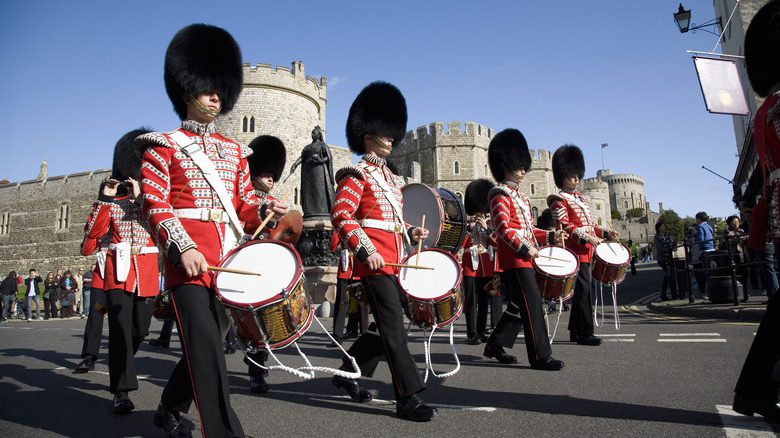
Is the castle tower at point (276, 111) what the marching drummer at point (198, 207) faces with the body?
no

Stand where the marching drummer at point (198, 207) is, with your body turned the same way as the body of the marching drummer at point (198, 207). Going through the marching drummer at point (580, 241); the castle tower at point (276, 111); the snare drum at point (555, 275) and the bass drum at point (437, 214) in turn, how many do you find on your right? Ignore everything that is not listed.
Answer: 0

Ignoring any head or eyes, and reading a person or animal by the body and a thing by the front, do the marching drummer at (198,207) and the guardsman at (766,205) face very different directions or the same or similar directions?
same or similar directions

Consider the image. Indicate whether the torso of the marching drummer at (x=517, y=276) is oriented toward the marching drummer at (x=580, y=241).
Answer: no

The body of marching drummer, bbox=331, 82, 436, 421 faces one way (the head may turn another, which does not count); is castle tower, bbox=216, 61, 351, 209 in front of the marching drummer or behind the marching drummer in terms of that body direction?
behind

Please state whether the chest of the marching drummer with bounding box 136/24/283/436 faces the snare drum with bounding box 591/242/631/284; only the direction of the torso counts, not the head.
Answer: no

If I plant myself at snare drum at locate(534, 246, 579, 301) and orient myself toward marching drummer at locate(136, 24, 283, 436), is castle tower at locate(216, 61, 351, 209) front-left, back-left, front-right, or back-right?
back-right

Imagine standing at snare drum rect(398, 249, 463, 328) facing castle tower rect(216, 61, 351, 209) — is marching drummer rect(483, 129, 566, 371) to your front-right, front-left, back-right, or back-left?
front-right

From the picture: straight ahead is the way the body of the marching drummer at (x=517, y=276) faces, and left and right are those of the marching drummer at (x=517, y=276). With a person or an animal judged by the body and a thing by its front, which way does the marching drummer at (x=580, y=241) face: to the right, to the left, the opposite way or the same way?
the same way

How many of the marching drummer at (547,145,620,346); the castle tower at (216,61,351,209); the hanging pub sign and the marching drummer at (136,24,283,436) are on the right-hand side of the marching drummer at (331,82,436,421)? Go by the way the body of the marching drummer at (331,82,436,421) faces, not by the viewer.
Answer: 1

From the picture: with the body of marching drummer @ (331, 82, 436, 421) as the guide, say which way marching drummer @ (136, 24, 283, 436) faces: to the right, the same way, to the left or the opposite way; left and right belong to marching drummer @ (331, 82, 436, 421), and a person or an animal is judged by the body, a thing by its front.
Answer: the same way

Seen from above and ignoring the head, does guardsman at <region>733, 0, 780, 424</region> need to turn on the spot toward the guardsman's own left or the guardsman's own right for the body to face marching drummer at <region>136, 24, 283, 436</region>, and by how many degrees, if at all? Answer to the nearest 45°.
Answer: approximately 135° to the guardsman's own right

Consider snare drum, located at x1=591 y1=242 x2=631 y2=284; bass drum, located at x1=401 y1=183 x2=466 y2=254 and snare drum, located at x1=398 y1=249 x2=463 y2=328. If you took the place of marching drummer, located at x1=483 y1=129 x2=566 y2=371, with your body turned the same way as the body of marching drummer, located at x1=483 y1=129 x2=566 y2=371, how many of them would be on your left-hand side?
1
